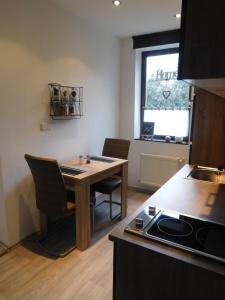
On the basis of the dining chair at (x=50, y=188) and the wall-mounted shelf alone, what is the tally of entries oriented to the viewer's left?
0

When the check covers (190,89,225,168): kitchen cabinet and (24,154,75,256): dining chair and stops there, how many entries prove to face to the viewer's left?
1

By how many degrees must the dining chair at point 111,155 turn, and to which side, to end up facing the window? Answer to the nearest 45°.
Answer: approximately 180°

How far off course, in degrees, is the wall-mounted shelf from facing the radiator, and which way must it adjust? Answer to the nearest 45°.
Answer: approximately 45° to its left

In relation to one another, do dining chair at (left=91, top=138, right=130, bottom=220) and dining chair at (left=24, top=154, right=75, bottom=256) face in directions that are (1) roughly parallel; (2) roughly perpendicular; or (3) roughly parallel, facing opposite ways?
roughly parallel, facing opposite ways

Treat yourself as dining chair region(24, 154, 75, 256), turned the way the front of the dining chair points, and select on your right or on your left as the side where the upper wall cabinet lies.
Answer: on your right

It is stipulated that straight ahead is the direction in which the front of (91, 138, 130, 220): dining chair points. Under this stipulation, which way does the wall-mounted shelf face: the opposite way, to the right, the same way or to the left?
to the left

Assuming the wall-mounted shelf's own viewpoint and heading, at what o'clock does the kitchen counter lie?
The kitchen counter is roughly at 1 o'clock from the wall-mounted shelf.

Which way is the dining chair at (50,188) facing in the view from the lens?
facing away from the viewer and to the right of the viewer

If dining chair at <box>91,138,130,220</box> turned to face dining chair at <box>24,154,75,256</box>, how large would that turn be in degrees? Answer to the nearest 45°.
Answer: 0° — it already faces it

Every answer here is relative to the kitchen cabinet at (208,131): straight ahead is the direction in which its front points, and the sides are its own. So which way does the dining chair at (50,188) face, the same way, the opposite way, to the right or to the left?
to the right

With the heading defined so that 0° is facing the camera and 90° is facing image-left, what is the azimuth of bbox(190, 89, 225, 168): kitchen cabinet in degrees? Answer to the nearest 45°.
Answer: approximately 90°
